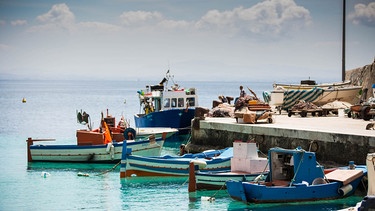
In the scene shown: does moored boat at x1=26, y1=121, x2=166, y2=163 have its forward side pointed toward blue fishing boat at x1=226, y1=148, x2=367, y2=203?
no

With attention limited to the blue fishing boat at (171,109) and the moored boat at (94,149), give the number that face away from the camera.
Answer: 0

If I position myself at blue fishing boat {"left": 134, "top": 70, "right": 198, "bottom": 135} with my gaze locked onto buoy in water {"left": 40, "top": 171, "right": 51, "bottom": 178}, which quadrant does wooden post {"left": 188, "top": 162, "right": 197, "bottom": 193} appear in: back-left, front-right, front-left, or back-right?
front-left

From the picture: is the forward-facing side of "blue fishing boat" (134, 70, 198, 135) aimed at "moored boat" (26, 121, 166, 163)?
no

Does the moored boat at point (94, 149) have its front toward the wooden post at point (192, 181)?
no
